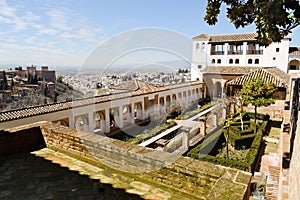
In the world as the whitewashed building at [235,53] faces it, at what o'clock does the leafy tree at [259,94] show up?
The leafy tree is roughly at 12 o'clock from the whitewashed building.

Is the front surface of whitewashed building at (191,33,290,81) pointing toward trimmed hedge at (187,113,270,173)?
yes

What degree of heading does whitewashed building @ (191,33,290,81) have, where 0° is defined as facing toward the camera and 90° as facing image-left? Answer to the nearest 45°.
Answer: approximately 0°

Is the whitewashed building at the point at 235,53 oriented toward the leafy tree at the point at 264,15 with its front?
yes
